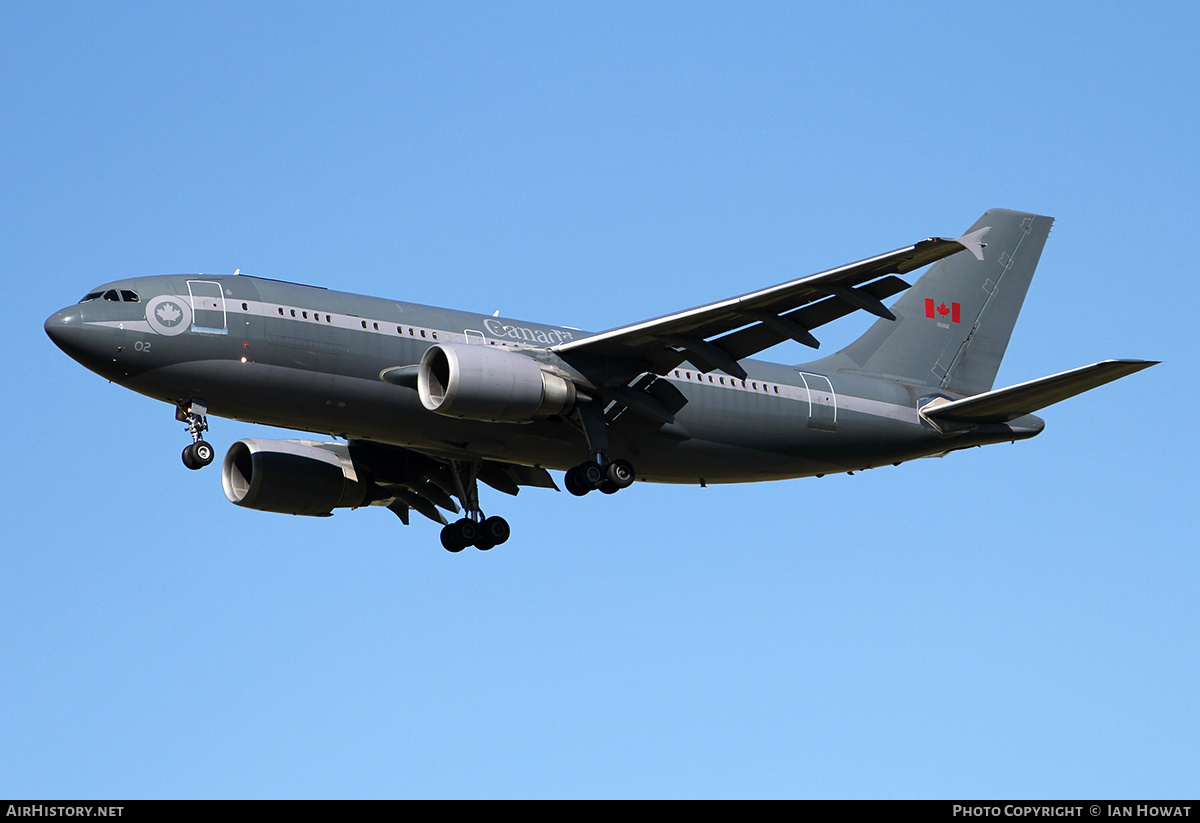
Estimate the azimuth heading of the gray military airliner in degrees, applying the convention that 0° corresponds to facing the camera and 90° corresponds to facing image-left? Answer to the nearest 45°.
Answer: approximately 45°
